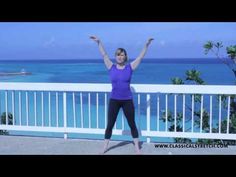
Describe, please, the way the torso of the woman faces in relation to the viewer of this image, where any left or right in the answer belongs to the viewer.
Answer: facing the viewer
